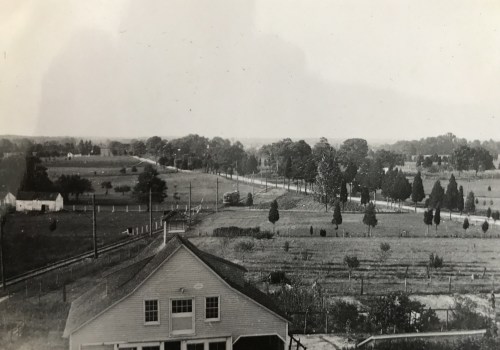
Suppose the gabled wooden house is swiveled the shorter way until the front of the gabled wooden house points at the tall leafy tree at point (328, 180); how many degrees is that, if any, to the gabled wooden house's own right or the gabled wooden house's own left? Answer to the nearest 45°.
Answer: approximately 135° to the gabled wooden house's own left

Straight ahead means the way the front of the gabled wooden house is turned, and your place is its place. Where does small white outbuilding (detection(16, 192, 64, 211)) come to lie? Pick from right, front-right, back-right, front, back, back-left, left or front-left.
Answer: back-right

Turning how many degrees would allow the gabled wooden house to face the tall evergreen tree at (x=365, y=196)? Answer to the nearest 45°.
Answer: approximately 135° to its left

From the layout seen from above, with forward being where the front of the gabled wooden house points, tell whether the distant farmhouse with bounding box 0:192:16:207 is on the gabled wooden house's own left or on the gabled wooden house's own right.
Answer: on the gabled wooden house's own right

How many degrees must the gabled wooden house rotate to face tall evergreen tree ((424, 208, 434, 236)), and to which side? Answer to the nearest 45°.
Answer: approximately 135° to its left

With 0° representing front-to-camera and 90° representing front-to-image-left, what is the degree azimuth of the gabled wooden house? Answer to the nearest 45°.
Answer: approximately 0°

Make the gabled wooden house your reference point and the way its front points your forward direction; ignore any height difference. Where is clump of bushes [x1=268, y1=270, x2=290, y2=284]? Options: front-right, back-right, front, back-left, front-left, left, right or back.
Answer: back-left

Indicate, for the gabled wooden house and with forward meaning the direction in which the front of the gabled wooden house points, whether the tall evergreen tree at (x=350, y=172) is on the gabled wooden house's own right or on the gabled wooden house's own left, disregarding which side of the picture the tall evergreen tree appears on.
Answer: on the gabled wooden house's own left
